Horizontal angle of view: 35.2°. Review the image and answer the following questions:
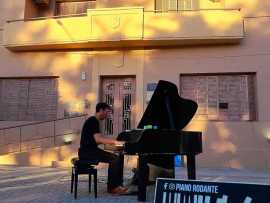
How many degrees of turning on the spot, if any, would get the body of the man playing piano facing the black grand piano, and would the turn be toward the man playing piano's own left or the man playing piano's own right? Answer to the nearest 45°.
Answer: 0° — they already face it

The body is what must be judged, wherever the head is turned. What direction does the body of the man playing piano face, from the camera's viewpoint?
to the viewer's right

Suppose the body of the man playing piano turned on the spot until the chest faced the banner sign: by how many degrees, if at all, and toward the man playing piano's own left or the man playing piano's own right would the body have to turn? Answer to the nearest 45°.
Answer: approximately 90° to the man playing piano's own right

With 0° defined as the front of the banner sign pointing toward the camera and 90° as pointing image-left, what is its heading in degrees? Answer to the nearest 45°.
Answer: approximately 0°

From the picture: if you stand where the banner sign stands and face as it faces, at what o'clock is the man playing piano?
The man playing piano is roughly at 5 o'clock from the banner sign.

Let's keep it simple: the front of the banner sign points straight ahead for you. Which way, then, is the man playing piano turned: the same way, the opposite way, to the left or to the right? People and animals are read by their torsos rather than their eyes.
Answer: to the left

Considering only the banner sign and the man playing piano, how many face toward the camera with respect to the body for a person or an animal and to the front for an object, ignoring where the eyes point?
1

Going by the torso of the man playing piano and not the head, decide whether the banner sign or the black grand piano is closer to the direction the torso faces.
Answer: the black grand piano

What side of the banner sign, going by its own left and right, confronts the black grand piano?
back
